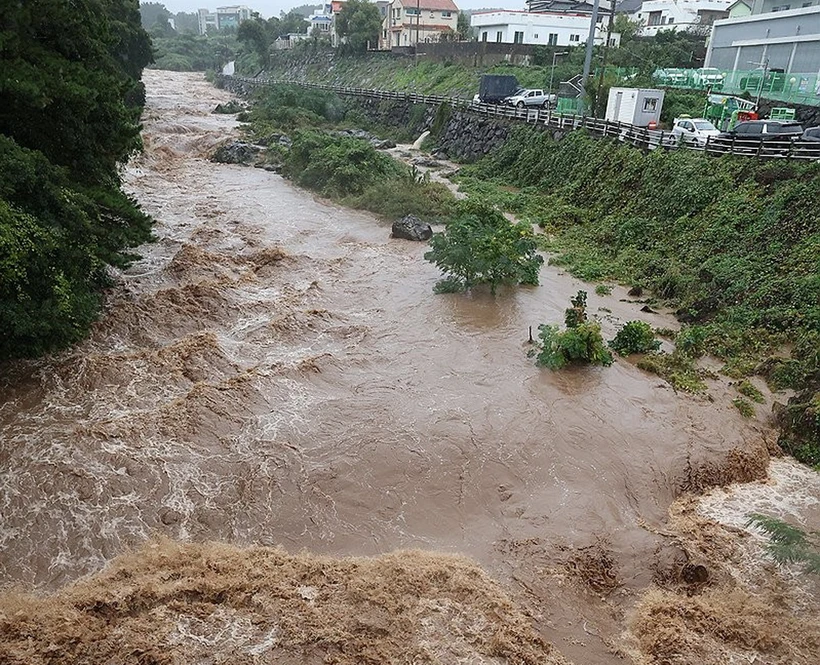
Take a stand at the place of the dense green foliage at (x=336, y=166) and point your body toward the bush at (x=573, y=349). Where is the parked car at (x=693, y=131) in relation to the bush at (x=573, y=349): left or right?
left

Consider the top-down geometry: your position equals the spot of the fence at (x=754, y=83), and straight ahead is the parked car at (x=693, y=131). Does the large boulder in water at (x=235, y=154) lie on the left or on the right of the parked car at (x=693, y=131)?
right

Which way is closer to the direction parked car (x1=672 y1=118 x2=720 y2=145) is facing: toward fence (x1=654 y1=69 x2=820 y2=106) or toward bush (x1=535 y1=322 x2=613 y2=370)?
the bush

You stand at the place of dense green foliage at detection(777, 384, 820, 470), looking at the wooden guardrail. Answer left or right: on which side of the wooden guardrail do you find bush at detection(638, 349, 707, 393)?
left
